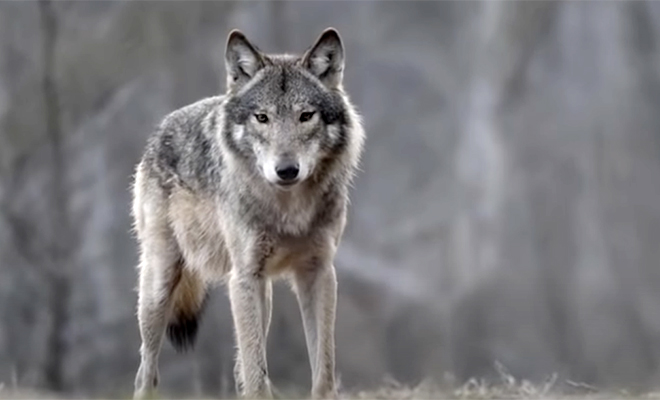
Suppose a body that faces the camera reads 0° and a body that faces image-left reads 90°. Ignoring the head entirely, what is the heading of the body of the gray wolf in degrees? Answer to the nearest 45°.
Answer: approximately 315°
